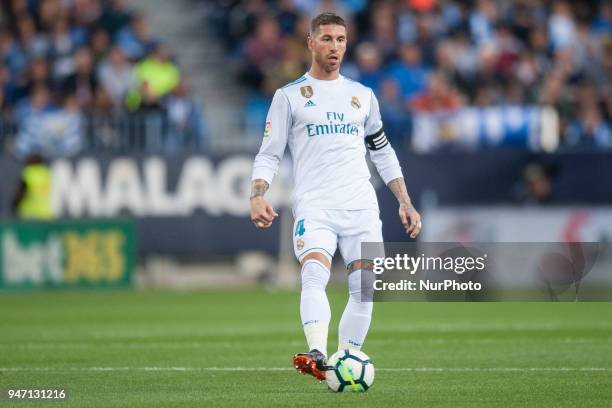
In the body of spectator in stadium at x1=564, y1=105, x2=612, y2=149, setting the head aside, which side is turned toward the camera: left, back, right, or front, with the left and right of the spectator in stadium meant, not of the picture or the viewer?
front

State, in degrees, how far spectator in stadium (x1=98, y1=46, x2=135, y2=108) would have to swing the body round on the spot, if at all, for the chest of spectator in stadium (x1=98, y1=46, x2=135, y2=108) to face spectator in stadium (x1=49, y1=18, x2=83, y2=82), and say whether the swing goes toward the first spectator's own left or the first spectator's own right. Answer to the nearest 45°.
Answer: approximately 135° to the first spectator's own right

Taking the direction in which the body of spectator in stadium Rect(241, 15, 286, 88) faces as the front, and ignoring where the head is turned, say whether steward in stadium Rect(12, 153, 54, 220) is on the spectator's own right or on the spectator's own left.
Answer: on the spectator's own right

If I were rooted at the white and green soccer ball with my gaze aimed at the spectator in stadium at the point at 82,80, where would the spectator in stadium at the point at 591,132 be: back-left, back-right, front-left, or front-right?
front-right

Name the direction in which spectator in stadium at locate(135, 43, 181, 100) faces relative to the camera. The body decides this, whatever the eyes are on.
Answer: toward the camera

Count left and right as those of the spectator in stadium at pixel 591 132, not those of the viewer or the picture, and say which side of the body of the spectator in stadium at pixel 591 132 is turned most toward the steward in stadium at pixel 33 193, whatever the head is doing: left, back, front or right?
right

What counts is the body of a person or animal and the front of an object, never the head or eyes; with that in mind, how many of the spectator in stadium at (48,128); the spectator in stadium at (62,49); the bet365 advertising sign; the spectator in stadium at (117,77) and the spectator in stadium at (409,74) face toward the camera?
5

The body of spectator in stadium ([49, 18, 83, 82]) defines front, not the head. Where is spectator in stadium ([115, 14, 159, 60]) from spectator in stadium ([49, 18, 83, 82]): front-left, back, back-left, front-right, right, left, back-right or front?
left

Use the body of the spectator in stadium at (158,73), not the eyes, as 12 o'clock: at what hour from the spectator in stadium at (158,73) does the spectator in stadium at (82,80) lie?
the spectator in stadium at (82,80) is roughly at 3 o'clock from the spectator in stadium at (158,73).

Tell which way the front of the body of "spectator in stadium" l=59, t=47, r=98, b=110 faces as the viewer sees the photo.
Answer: toward the camera

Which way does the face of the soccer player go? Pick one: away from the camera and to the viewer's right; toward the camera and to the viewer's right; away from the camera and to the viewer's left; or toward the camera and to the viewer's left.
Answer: toward the camera and to the viewer's right
